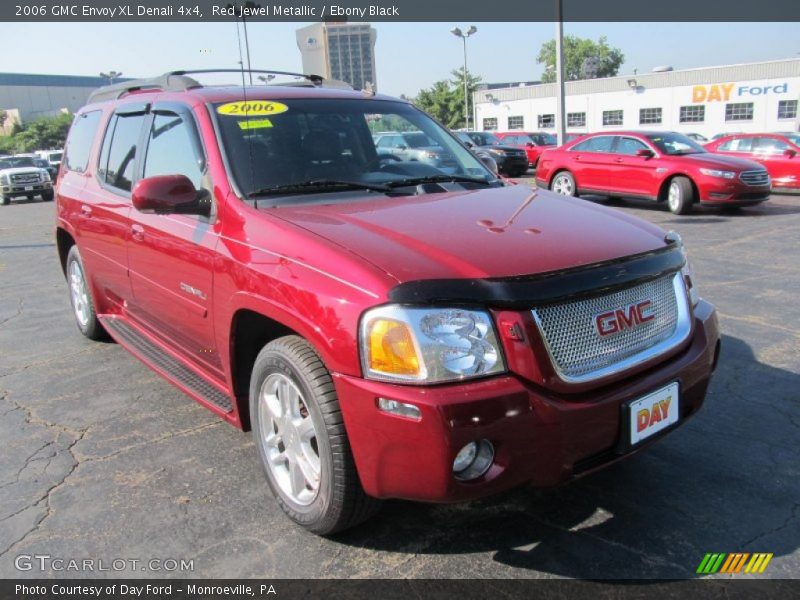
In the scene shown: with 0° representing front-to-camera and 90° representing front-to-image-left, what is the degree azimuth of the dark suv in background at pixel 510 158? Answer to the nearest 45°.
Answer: approximately 315°

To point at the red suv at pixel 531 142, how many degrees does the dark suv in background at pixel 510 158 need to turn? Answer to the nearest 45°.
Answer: approximately 135° to its left

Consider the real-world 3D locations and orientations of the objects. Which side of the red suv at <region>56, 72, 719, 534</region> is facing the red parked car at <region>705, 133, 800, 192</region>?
left

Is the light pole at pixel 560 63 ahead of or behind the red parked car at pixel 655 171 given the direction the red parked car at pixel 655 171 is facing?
behind

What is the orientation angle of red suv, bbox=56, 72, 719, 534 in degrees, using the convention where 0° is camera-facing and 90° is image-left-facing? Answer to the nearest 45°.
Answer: approximately 315°

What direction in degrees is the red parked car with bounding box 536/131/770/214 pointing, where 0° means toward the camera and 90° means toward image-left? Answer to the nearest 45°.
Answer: approximately 315°

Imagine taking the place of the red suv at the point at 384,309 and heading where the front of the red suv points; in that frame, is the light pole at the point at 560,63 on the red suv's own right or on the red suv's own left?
on the red suv's own left

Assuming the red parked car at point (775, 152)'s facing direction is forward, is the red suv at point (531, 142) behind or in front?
behind
